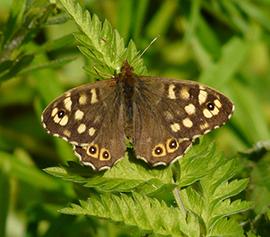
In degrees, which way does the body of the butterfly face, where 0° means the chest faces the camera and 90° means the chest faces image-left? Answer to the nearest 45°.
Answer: approximately 180°

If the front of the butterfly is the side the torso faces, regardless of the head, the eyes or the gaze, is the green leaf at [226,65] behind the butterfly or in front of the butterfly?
in front

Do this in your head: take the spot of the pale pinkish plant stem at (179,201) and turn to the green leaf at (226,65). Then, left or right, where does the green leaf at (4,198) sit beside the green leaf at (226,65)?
left
